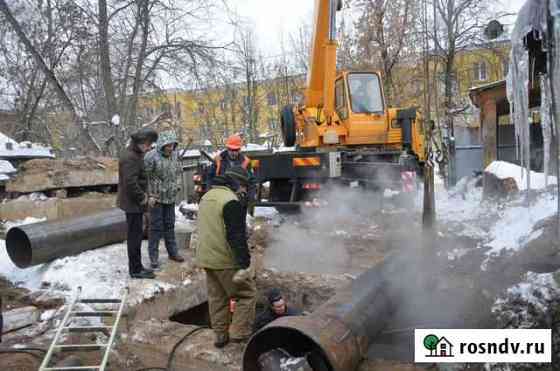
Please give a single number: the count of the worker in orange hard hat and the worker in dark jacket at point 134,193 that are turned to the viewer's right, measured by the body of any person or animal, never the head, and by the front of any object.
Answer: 1

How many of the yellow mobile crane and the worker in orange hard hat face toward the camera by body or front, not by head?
1

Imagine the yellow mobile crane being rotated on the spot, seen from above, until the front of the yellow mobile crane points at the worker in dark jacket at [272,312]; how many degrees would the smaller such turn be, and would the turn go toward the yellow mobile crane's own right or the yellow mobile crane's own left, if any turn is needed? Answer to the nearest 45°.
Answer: approximately 135° to the yellow mobile crane's own right

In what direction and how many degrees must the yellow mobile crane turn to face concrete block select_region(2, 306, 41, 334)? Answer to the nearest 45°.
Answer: approximately 180°

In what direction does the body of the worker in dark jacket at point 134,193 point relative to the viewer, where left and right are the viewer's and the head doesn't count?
facing to the right of the viewer

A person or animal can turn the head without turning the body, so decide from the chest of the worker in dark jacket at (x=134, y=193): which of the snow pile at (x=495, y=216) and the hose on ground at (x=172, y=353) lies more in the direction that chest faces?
the snow pile

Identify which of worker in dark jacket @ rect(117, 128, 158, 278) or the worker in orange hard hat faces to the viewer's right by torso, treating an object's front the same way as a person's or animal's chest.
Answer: the worker in dark jacket

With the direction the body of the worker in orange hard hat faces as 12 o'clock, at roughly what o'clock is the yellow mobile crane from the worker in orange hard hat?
The yellow mobile crane is roughly at 7 o'clock from the worker in orange hard hat.
